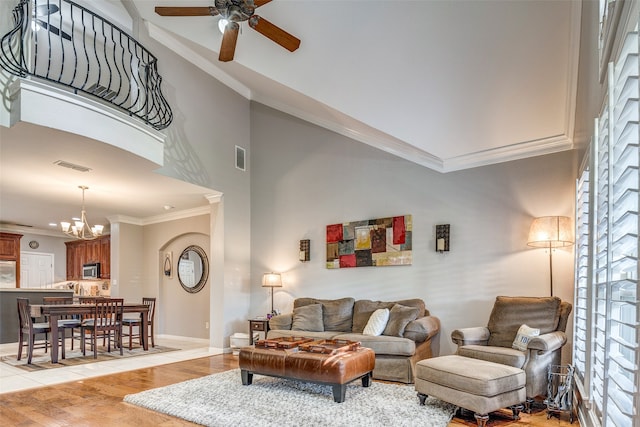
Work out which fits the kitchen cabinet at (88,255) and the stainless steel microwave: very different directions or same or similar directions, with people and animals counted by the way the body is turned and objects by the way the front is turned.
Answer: same or similar directions

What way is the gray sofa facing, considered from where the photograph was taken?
facing the viewer and to the left of the viewer

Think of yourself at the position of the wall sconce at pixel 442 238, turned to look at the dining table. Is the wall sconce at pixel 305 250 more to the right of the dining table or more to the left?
right

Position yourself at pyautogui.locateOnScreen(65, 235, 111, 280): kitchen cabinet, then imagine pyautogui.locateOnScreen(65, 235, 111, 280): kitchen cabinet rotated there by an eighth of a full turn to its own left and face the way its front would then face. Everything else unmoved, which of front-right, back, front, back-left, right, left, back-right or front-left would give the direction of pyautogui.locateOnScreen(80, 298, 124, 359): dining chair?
front

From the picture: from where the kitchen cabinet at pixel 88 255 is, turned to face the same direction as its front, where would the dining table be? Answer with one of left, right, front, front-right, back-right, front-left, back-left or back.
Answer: front-left

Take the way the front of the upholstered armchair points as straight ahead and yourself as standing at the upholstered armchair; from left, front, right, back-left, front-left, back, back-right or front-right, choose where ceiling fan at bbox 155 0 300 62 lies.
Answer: front

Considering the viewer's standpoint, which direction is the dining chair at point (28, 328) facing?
facing away from the viewer and to the right of the viewer

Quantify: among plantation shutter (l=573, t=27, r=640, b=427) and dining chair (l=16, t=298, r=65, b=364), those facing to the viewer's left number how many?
1

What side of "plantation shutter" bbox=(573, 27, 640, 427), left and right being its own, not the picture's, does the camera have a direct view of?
left

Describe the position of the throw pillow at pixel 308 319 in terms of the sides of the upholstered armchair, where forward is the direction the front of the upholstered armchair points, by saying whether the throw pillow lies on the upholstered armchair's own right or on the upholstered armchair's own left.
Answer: on the upholstered armchair's own right
